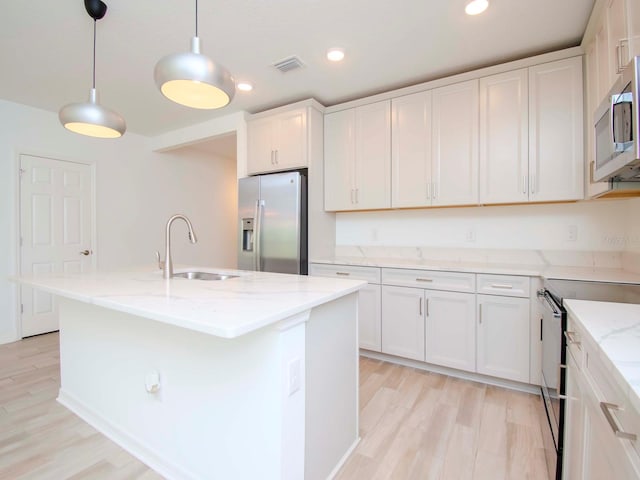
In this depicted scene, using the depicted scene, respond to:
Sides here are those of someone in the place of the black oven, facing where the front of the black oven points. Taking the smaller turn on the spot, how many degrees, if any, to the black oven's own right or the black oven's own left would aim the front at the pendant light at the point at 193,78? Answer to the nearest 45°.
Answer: approximately 45° to the black oven's own left

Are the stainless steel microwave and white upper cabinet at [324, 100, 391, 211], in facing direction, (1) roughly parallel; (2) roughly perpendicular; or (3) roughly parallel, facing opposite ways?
roughly perpendicular

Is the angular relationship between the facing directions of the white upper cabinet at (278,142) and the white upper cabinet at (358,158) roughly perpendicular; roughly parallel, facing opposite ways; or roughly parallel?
roughly parallel

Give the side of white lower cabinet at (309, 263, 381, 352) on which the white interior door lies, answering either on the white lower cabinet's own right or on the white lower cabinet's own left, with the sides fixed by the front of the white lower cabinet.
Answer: on the white lower cabinet's own right

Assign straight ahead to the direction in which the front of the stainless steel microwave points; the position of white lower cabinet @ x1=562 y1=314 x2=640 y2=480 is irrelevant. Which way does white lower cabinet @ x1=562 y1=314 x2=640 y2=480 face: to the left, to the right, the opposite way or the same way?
the same way

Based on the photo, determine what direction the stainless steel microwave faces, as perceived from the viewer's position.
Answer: facing to the left of the viewer

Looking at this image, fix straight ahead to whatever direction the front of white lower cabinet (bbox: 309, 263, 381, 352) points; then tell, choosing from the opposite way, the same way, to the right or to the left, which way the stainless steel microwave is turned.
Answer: to the right

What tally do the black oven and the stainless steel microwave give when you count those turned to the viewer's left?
2

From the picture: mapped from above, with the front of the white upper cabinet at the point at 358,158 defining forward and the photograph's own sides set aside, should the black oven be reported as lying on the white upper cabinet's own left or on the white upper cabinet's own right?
on the white upper cabinet's own left

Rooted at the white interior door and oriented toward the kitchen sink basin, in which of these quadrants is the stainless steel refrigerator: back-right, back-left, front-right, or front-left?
front-left

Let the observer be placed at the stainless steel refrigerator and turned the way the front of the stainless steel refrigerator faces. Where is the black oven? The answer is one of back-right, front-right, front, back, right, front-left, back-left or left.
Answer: left

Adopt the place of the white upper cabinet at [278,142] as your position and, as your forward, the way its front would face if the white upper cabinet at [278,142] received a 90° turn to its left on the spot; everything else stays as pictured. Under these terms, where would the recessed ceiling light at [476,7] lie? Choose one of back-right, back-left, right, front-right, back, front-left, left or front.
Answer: front

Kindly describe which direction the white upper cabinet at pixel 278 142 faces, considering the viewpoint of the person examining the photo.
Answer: facing the viewer and to the left of the viewer

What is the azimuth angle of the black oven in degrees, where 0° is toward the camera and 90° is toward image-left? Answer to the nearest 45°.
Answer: approximately 90°
